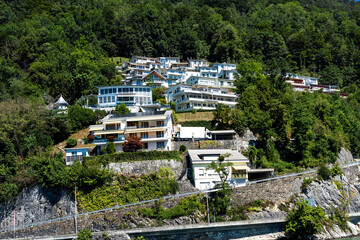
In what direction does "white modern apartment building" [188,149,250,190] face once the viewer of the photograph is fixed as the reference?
facing the viewer

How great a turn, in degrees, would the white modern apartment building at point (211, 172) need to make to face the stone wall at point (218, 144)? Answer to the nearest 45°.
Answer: approximately 180°

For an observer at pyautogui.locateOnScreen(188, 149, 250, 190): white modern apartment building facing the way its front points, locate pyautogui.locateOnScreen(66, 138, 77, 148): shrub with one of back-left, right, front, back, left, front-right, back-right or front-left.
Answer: right

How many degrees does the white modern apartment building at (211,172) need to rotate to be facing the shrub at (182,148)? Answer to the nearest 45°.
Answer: approximately 135° to its right

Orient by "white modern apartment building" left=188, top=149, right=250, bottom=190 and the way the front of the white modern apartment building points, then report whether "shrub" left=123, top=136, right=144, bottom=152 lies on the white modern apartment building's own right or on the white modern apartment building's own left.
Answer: on the white modern apartment building's own right

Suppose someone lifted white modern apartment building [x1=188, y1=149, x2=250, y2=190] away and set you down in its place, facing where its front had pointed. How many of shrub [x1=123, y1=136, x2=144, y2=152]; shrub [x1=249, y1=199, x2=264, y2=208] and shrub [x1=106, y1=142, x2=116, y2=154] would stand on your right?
2

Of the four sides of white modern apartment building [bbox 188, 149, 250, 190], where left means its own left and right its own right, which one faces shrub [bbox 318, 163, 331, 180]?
left

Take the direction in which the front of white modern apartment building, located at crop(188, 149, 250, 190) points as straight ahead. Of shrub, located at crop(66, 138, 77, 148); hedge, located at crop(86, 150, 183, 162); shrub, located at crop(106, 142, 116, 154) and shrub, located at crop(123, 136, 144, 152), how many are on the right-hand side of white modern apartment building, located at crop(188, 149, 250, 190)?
4

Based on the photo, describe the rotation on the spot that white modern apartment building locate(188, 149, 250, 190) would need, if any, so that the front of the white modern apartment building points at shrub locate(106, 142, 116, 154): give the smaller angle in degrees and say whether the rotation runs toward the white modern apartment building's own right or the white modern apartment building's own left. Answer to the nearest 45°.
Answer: approximately 90° to the white modern apartment building's own right

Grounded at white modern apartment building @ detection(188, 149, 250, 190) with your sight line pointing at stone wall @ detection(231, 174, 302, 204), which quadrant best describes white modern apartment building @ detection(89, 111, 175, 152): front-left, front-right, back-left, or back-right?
back-left

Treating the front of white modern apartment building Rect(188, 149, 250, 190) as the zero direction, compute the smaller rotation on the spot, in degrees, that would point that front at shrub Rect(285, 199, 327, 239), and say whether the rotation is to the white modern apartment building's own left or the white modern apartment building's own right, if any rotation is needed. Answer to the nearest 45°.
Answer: approximately 45° to the white modern apartment building's own left

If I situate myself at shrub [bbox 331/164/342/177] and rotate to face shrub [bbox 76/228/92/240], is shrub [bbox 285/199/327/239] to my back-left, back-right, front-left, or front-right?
front-left

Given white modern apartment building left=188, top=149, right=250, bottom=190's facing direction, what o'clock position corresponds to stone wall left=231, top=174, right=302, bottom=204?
The stone wall is roughly at 9 o'clock from the white modern apartment building.

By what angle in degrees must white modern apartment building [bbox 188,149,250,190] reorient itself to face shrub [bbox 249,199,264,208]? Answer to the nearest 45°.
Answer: approximately 90° to its left

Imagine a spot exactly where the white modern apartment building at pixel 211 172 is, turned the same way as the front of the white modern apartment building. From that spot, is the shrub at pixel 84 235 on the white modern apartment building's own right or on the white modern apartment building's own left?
on the white modern apartment building's own right

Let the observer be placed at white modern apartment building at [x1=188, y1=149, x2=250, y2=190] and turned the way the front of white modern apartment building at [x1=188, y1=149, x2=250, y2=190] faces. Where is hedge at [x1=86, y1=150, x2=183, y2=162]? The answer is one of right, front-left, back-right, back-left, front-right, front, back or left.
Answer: right
